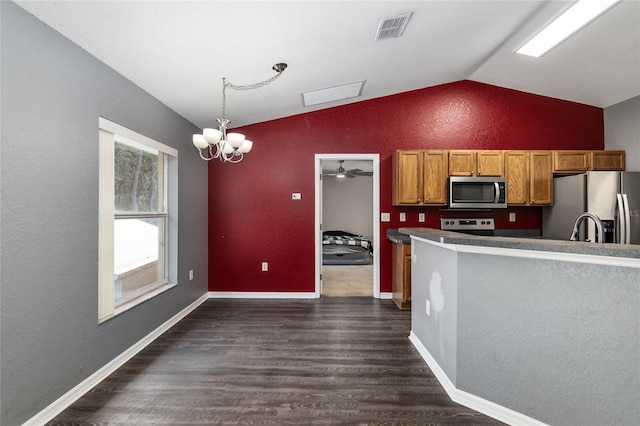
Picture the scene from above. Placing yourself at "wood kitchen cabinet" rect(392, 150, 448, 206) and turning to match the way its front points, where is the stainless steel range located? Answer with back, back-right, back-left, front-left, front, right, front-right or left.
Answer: back-left

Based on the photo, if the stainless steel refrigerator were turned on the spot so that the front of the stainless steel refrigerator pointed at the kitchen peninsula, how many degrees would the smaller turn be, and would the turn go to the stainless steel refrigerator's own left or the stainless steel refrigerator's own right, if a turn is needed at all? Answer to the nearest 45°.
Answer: approximately 45° to the stainless steel refrigerator's own right

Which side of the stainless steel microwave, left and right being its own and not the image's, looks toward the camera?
front

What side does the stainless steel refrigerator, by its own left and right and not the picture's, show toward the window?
right

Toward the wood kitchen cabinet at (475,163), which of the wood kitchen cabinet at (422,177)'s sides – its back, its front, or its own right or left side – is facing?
left

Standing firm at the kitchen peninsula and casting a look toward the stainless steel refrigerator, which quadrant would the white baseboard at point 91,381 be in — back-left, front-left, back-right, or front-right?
back-left

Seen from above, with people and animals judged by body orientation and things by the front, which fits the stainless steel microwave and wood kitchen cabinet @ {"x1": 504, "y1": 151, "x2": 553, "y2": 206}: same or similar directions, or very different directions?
same or similar directions

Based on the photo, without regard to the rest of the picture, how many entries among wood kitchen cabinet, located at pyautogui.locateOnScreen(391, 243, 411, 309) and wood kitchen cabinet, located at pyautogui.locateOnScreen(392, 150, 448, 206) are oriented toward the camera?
2

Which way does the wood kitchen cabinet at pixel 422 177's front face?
toward the camera

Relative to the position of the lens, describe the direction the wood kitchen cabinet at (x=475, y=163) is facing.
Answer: facing the viewer

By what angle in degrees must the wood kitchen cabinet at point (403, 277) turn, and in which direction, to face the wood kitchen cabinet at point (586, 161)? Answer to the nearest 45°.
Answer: approximately 90° to its left

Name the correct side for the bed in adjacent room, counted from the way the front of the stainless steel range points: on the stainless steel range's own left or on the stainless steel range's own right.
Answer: on the stainless steel range's own right

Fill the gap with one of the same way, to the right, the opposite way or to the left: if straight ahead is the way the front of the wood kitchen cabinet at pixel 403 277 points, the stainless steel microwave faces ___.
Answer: the same way

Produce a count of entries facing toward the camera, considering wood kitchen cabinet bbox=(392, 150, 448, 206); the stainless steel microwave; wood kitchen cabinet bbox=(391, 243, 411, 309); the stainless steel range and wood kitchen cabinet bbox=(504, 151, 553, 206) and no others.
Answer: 5
